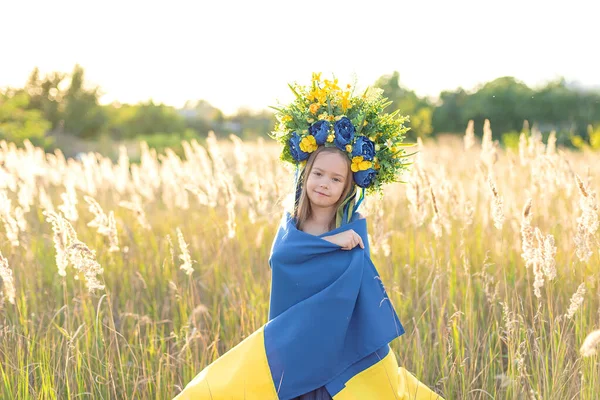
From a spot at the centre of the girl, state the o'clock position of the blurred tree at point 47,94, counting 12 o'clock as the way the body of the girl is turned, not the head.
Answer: The blurred tree is roughly at 5 o'clock from the girl.

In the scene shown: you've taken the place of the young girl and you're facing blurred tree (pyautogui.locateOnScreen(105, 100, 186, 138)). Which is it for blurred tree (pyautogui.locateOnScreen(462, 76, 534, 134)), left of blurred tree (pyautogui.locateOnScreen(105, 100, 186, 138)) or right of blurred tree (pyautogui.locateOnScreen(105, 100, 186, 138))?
right

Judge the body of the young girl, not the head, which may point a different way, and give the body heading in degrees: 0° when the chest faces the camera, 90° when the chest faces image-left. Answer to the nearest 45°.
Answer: approximately 0°

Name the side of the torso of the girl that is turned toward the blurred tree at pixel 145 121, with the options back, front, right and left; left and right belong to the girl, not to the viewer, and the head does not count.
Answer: back

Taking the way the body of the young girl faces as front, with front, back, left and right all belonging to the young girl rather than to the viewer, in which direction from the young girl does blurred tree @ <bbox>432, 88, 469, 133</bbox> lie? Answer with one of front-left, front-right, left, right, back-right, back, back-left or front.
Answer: back

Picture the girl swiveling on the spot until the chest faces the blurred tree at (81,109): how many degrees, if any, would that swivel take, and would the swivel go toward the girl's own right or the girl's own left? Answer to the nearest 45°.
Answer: approximately 180°

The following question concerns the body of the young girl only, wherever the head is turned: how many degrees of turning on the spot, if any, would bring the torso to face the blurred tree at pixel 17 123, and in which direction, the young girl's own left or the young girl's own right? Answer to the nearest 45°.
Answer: approximately 135° to the young girl's own right
